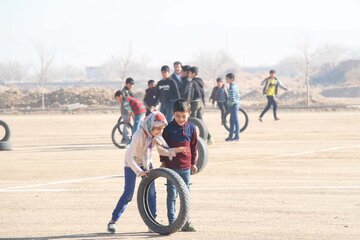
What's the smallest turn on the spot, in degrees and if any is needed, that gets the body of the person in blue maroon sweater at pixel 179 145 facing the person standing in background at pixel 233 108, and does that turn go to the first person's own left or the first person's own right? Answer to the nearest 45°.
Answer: approximately 180°

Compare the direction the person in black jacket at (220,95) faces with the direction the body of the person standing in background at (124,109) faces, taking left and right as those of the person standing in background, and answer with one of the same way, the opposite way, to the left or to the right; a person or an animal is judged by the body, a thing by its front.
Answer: to the right

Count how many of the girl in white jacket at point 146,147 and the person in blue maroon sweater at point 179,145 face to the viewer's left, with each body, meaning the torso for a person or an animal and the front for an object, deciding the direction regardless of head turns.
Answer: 0

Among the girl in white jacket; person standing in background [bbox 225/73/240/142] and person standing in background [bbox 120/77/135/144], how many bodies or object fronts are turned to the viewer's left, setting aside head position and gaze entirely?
1

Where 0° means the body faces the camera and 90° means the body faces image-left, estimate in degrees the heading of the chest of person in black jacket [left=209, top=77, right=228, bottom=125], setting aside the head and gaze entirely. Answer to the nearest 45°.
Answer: approximately 45°
